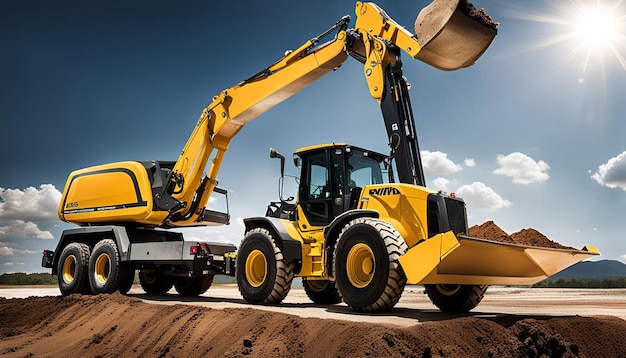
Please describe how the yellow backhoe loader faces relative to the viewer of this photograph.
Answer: facing the viewer and to the right of the viewer
